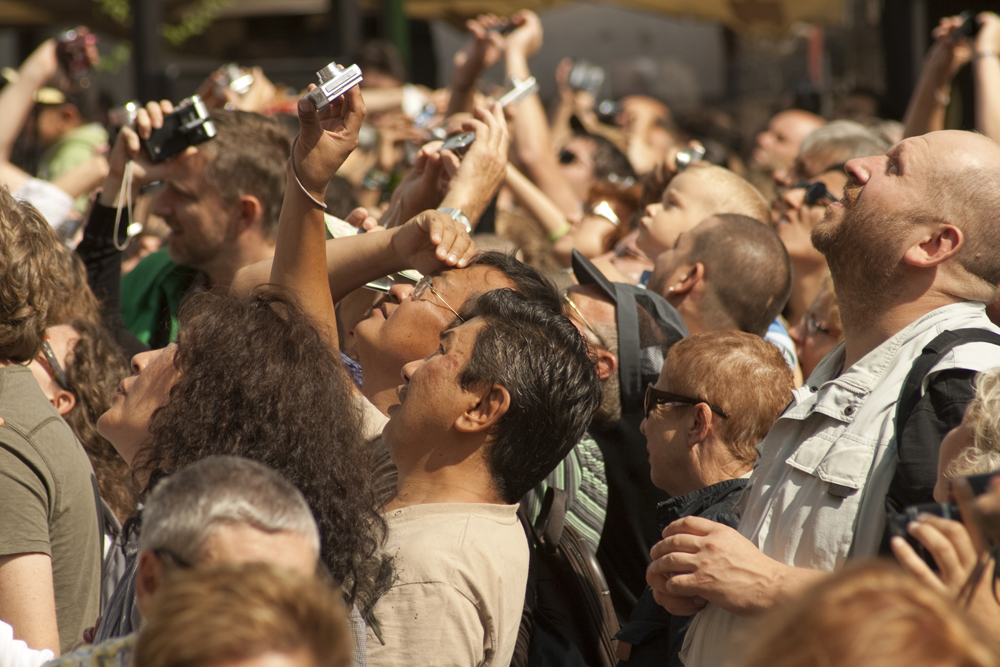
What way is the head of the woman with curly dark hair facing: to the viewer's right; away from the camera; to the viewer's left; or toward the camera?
to the viewer's left

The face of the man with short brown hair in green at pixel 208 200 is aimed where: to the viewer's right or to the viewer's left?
to the viewer's left

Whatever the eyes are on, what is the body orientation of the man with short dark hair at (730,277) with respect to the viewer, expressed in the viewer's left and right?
facing away from the viewer and to the left of the viewer

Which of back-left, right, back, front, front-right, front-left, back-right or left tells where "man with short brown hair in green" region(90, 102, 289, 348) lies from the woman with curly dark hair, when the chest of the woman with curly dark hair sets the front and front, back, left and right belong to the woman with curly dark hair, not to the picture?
right

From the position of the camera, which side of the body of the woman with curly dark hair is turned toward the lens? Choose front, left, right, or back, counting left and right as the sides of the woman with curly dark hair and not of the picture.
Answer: left

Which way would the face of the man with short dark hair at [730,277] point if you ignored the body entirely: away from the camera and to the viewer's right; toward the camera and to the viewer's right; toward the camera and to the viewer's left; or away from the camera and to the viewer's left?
away from the camera and to the viewer's left

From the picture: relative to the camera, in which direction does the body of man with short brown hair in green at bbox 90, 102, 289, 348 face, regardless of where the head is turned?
to the viewer's left

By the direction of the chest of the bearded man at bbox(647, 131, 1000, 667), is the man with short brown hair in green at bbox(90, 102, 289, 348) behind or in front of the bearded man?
in front

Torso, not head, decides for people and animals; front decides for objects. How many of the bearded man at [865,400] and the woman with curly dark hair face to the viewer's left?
2

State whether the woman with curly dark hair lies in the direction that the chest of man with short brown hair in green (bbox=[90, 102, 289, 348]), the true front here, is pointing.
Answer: no

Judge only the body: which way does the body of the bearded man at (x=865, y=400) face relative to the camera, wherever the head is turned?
to the viewer's left

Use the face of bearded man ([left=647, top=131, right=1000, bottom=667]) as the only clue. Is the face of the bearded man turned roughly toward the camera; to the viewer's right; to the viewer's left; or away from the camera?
to the viewer's left

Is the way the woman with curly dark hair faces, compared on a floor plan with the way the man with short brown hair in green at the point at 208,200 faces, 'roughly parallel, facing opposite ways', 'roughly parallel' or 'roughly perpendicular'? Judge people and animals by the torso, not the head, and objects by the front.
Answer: roughly parallel

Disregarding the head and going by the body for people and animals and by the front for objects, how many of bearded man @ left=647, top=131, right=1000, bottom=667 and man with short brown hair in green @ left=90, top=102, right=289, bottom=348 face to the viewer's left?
2
